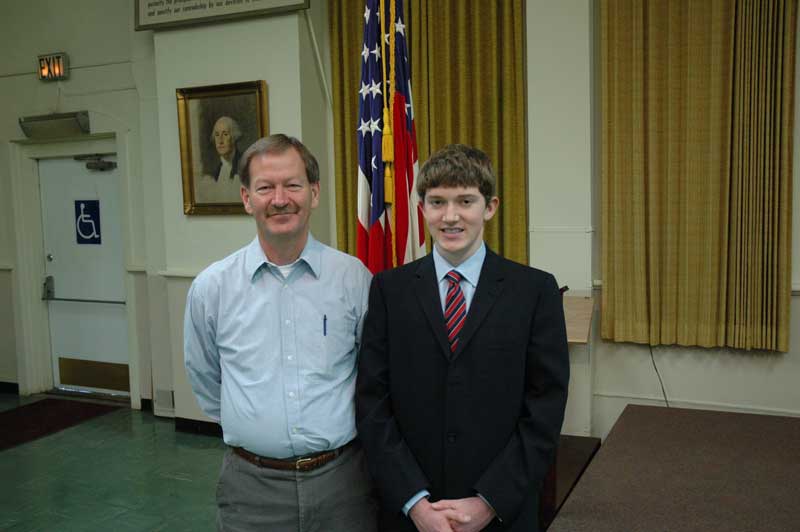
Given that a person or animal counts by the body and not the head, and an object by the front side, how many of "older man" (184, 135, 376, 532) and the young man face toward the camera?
2

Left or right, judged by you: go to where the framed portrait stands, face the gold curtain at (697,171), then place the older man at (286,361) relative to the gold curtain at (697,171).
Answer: right

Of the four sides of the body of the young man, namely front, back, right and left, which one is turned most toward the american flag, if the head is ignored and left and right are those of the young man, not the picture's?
back

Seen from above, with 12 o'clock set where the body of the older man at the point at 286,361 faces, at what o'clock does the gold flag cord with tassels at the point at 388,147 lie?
The gold flag cord with tassels is roughly at 7 o'clock from the older man.

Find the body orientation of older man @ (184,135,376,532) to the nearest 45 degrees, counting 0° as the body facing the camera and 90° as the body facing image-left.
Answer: approximately 0°

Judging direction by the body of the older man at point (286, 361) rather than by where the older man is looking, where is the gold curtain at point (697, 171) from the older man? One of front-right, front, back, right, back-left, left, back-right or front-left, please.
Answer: back-left

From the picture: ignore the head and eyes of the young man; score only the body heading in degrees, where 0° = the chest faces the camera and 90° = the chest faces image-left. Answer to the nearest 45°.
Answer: approximately 0°

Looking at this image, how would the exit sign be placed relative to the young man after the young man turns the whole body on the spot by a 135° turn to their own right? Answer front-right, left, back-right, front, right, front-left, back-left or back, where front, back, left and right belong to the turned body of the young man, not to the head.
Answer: front
